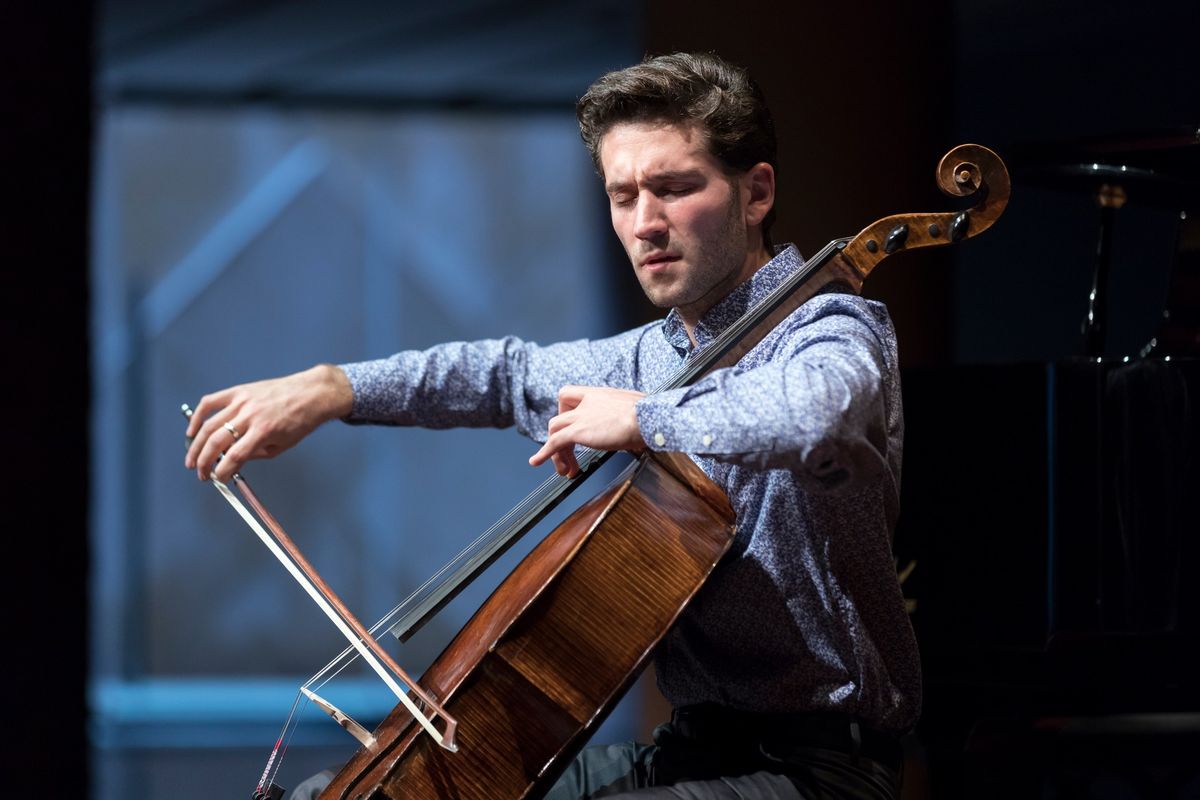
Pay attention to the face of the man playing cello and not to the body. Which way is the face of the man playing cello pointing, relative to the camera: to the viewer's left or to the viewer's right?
to the viewer's left

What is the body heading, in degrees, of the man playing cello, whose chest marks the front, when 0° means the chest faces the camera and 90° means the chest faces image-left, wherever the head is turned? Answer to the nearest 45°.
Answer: approximately 45°
